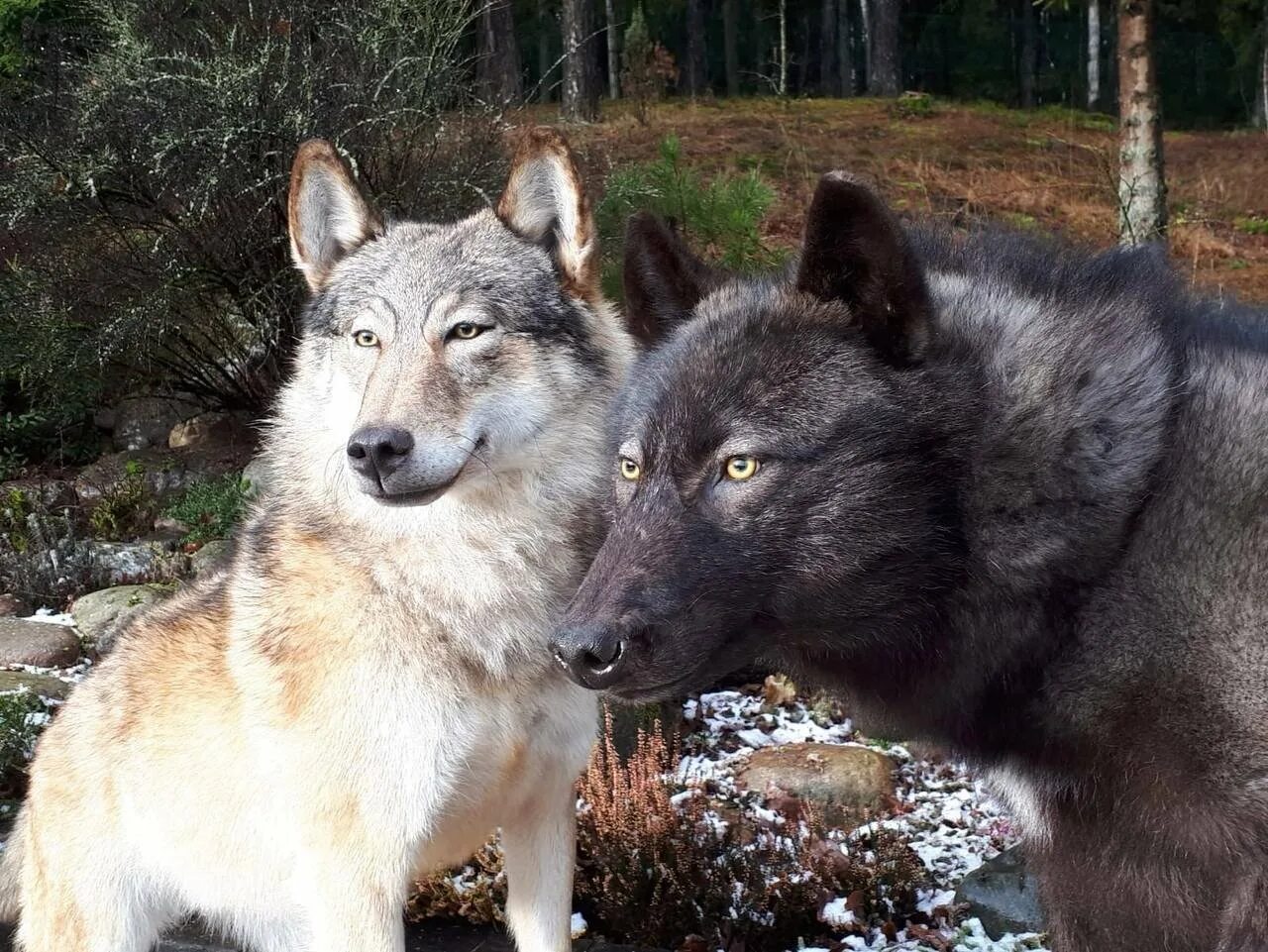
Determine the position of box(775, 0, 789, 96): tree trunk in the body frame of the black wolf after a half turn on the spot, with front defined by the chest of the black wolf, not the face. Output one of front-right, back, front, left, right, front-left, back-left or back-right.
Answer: front-left

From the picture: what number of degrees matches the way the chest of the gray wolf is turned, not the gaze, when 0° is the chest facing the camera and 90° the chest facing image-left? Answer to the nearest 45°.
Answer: approximately 315°

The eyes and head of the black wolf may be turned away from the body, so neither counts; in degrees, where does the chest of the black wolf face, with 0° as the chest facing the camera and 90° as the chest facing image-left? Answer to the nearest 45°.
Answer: approximately 45°

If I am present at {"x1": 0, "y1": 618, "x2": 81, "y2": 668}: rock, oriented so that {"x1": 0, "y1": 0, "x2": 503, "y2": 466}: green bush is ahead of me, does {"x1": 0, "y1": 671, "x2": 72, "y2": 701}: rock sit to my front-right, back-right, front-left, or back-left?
back-right

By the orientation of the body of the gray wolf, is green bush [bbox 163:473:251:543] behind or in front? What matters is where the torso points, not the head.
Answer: behind

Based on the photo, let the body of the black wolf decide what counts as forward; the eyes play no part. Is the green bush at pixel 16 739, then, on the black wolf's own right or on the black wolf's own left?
on the black wolf's own right

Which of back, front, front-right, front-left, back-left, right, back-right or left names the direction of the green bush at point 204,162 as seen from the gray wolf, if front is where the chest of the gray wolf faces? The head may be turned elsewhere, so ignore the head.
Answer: back-left

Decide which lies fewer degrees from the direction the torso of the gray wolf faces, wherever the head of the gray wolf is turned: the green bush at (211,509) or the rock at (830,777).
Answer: the rock

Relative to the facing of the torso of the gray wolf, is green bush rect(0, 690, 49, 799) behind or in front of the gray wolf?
behind
